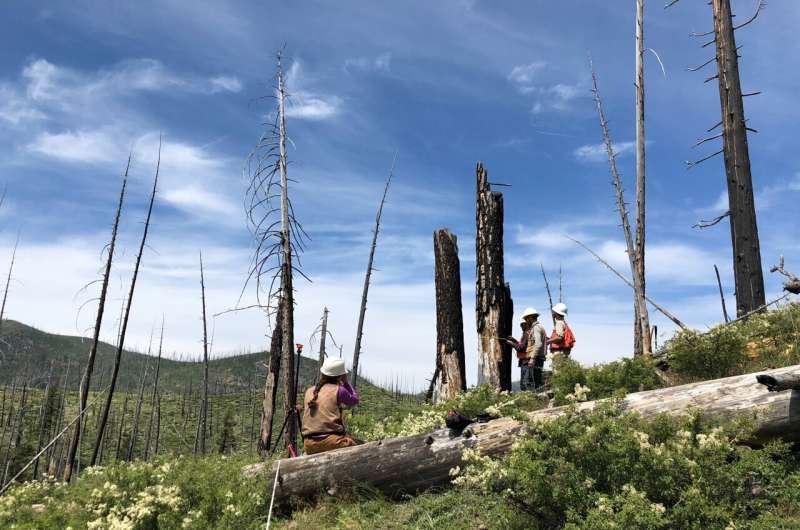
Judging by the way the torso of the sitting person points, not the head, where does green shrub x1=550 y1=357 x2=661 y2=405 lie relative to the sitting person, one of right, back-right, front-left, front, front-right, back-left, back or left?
front-right

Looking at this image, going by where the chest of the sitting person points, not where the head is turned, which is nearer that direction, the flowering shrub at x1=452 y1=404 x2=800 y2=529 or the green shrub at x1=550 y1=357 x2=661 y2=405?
the green shrub

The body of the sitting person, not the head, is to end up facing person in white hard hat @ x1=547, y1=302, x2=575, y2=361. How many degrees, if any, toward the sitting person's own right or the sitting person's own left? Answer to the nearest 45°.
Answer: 0° — they already face them

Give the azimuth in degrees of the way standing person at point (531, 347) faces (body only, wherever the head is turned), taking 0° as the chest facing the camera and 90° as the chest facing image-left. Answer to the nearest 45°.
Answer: approximately 90°

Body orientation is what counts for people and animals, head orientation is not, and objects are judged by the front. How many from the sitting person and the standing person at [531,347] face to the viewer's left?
1

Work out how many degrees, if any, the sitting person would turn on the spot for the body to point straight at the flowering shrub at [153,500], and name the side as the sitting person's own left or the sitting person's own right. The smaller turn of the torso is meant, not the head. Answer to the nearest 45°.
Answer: approximately 135° to the sitting person's own left

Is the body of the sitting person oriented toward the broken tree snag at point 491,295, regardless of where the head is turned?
yes

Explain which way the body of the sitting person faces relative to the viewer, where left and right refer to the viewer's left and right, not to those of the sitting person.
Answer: facing away from the viewer and to the right of the viewer

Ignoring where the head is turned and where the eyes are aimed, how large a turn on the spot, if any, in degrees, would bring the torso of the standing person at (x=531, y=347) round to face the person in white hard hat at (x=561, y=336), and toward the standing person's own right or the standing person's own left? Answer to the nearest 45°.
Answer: approximately 180°
